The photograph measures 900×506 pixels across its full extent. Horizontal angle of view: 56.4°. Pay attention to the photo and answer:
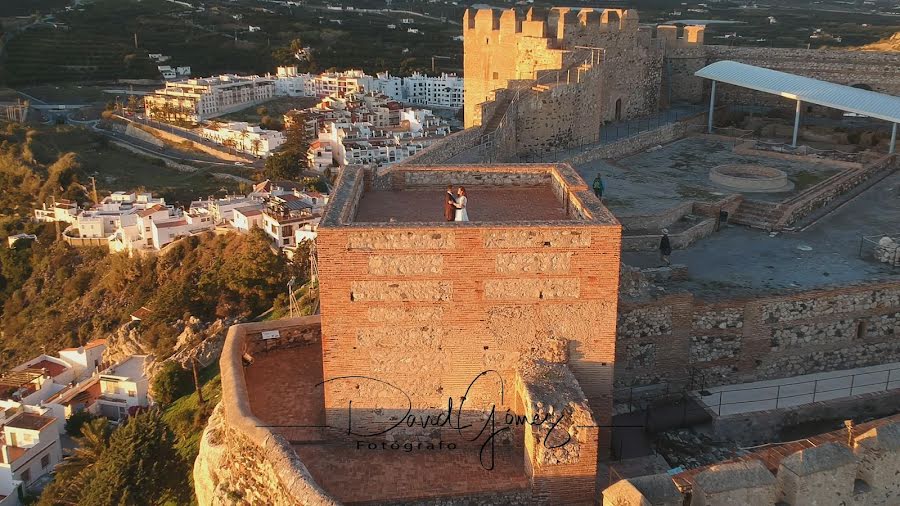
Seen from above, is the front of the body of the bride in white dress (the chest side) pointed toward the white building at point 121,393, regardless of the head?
no

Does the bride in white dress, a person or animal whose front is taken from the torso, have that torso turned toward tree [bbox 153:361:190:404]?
no

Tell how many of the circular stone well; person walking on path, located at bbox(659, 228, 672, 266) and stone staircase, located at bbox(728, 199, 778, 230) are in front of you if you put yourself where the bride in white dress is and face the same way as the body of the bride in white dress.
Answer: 0

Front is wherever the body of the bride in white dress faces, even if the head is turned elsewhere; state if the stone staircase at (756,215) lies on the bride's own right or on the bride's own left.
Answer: on the bride's own right

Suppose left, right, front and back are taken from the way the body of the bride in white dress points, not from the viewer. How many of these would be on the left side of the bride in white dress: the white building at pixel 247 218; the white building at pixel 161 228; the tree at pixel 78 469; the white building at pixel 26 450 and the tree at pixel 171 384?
0

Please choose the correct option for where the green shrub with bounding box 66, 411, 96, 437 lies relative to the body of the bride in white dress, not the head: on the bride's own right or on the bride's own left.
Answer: on the bride's own right

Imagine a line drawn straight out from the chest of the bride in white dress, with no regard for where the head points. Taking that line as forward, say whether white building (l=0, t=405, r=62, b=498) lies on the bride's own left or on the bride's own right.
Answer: on the bride's own right

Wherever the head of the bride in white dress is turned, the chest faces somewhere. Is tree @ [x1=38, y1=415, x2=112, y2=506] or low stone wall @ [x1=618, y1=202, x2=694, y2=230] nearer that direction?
the tree

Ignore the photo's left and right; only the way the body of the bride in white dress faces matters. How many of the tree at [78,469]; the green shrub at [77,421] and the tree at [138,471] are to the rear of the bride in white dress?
0

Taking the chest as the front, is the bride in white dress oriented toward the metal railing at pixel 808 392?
no

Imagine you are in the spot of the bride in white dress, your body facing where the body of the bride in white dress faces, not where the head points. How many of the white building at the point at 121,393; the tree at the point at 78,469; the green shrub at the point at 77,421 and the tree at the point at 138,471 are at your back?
0

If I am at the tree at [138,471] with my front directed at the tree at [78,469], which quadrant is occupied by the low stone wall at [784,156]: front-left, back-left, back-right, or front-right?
back-right
